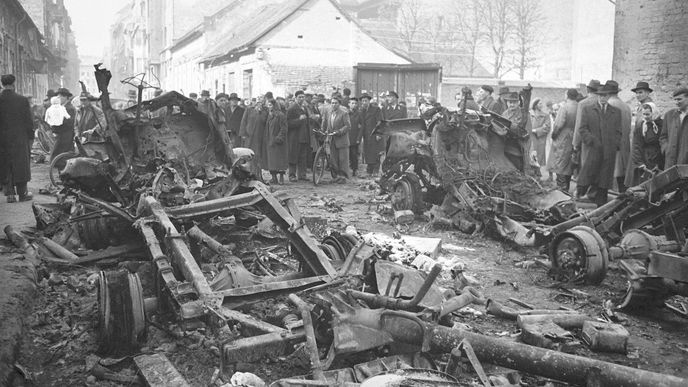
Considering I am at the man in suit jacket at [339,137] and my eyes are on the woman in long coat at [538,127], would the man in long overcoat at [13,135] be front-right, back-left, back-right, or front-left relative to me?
back-right

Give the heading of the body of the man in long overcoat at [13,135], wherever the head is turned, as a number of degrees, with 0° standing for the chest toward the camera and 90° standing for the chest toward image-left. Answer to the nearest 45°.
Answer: approximately 225°

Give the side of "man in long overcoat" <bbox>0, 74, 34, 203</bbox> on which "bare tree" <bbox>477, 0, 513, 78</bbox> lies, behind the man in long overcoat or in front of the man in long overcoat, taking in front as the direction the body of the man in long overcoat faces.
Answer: in front

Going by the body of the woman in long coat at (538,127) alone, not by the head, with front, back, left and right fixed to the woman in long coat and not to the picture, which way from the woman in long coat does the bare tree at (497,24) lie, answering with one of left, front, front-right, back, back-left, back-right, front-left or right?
back-right

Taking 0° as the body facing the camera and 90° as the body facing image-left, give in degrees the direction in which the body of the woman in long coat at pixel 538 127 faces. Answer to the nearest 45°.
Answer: approximately 45°

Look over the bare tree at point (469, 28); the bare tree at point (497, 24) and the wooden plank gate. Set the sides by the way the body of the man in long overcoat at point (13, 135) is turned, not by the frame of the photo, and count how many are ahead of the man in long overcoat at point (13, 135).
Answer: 3

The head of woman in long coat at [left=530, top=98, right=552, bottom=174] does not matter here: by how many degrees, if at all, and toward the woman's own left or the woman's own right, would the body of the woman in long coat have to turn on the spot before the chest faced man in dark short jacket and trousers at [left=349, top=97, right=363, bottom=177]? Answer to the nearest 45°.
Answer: approximately 45° to the woman's own right

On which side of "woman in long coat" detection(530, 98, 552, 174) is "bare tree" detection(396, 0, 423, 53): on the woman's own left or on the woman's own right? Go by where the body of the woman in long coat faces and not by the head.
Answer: on the woman's own right

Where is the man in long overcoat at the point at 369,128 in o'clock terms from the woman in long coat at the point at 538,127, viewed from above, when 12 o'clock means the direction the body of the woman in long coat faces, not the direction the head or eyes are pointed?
The man in long overcoat is roughly at 1 o'clock from the woman in long coat.

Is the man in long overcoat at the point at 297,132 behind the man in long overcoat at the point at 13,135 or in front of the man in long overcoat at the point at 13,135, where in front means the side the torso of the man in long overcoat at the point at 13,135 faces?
in front

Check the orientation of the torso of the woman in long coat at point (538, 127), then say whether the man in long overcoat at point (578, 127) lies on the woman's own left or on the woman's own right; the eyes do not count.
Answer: on the woman's own left
